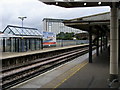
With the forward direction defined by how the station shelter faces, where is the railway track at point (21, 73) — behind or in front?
in front

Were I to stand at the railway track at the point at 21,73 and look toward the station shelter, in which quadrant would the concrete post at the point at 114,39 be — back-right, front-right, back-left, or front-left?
back-right

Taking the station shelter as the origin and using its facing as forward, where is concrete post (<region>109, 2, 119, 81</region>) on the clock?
The concrete post is roughly at 1 o'clock from the station shelter.

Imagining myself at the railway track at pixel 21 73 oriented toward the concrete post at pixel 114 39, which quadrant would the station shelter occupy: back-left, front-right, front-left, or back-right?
back-left
